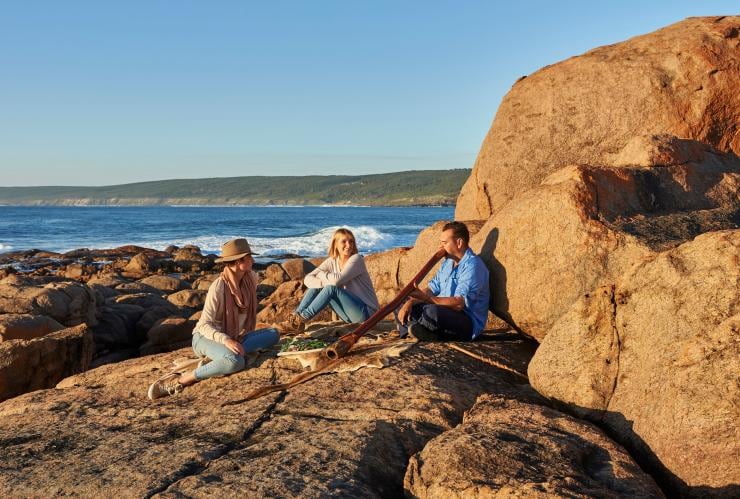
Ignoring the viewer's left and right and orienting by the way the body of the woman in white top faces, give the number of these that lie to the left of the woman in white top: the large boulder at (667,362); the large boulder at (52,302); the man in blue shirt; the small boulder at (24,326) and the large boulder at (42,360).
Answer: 2

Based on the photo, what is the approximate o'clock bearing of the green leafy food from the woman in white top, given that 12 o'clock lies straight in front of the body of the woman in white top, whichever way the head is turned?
The green leafy food is roughly at 11 o'clock from the woman in white top.

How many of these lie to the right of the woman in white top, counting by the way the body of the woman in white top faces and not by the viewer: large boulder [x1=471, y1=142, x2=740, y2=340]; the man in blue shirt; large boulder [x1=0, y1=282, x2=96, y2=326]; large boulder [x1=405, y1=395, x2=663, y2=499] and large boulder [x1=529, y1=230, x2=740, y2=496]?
1

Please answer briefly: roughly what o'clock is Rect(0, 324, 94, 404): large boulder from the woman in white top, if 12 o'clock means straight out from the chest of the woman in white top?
The large boulder is roughly at 2 o'clock from the woman in white top.

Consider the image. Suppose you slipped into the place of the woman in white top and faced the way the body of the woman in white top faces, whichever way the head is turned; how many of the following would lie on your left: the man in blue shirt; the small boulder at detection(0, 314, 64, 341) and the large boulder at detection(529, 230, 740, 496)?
2

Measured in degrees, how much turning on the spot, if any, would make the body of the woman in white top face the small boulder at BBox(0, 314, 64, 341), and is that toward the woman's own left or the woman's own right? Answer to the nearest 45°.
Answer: approximately 90° to the woman's own right

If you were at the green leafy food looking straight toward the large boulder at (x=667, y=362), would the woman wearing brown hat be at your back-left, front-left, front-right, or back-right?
back-right

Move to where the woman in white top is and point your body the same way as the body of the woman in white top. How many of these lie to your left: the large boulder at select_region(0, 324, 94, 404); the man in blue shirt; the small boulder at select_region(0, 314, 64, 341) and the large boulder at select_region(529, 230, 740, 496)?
2

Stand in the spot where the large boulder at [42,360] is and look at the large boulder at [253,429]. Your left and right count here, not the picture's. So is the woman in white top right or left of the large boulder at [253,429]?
left

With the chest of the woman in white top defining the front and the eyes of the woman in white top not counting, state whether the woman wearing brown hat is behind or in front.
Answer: in front

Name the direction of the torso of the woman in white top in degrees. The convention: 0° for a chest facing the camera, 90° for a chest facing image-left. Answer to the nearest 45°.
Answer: approximately 45°

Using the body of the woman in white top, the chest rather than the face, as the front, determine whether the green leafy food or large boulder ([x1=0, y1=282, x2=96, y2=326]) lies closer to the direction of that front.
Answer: the green leafy food

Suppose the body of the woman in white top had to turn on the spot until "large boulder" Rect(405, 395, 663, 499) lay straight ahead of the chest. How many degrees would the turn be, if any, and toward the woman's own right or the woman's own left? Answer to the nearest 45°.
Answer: approximately 45° to the woman's own left

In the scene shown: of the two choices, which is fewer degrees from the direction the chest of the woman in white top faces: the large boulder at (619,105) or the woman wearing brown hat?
the woman wearing brown hat

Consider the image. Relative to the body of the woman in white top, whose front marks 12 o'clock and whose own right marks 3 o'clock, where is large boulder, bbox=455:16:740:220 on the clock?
The large boulder is roughly at 7 o'clock from the woman in white top.

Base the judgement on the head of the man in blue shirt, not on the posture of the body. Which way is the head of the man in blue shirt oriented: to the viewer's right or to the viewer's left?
to the viewer's left
